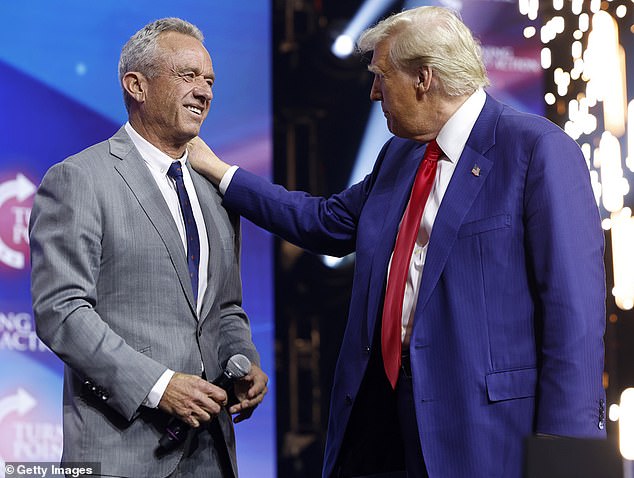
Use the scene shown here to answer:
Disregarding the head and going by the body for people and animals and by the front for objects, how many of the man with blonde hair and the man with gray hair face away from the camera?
0

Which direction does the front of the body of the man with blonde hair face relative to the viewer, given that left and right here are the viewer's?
facing the viewer and to the left of the viewer

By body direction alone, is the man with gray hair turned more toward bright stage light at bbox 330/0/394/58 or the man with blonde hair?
the man with blonde hair

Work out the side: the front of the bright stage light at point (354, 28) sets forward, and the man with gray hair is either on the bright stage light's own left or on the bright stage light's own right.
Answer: on the bright stage light's own right

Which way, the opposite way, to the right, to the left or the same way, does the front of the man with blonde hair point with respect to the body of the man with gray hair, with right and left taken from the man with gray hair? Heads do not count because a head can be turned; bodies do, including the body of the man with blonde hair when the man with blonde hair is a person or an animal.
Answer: to the right

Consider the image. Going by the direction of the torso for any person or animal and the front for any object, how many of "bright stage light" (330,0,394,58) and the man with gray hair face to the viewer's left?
0

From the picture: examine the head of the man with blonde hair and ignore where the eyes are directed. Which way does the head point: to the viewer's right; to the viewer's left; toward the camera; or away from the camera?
to the viewer's left

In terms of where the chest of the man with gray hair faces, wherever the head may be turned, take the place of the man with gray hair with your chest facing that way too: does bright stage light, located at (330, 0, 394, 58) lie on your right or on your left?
on your left

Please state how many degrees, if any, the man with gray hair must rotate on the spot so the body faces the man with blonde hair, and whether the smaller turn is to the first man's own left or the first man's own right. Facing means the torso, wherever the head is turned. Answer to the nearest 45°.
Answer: approximately 45° to the first man's own left

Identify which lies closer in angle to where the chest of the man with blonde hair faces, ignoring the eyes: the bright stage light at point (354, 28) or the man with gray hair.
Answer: the man with gray hair

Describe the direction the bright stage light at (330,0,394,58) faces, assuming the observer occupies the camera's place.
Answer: facing the viewer and to the right of the viewer
